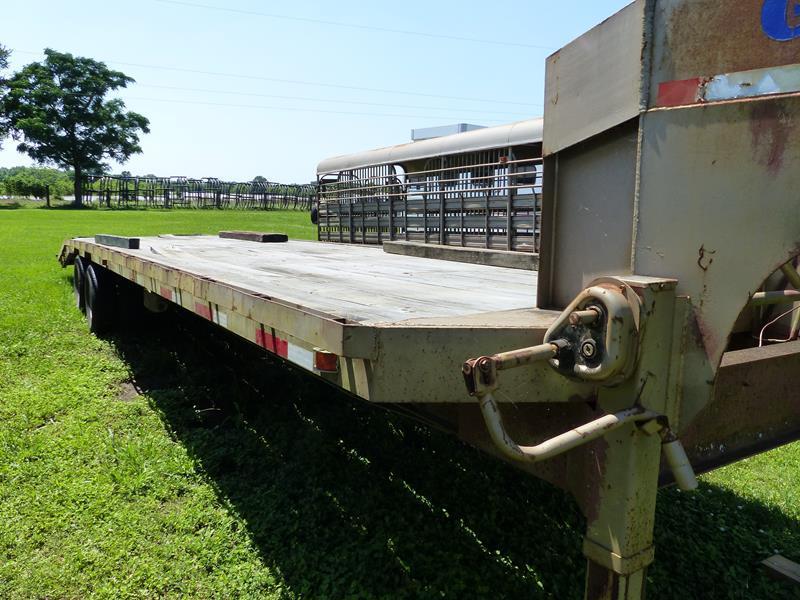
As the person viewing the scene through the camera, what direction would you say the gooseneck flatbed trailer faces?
facing the viewer and to the right of the viewer

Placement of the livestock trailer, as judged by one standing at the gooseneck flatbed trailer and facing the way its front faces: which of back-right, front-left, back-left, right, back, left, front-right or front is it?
back-left

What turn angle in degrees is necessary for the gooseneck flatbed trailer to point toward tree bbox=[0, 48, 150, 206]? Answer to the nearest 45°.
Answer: approximately 180°
